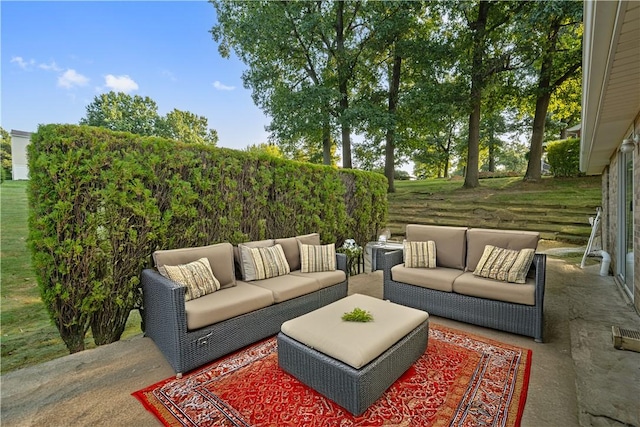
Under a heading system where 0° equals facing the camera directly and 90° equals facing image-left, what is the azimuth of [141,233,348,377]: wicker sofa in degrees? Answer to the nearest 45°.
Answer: approximately 315°

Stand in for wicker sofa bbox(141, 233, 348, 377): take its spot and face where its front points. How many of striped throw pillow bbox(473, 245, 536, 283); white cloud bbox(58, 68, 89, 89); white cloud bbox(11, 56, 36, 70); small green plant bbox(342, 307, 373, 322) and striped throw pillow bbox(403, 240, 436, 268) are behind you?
2

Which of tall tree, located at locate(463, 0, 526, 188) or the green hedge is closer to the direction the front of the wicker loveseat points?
the green hedge

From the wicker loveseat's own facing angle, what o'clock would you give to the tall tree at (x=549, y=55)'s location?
The tall tree is roughly at 5 o'clock from the wicker loveseat.

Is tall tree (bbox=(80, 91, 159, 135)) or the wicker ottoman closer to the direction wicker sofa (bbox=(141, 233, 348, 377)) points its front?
the wicker ottoman

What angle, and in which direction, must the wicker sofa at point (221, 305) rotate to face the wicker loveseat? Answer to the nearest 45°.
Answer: approximately 45° to its left

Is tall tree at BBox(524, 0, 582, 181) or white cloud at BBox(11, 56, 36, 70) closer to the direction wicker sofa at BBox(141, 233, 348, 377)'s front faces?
the tall tree

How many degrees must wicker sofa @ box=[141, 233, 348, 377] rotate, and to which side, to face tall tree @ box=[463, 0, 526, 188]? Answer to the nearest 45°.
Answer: approximately 90° to its left

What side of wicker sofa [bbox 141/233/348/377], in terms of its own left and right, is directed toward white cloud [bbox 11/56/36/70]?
back

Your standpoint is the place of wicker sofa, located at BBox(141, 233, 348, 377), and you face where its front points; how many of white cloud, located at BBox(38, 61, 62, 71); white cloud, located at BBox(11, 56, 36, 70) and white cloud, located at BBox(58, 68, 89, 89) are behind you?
3

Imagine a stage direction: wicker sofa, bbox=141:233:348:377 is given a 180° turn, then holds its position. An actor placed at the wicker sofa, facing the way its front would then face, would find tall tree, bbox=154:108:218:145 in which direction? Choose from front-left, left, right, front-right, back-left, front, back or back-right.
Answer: front-right
